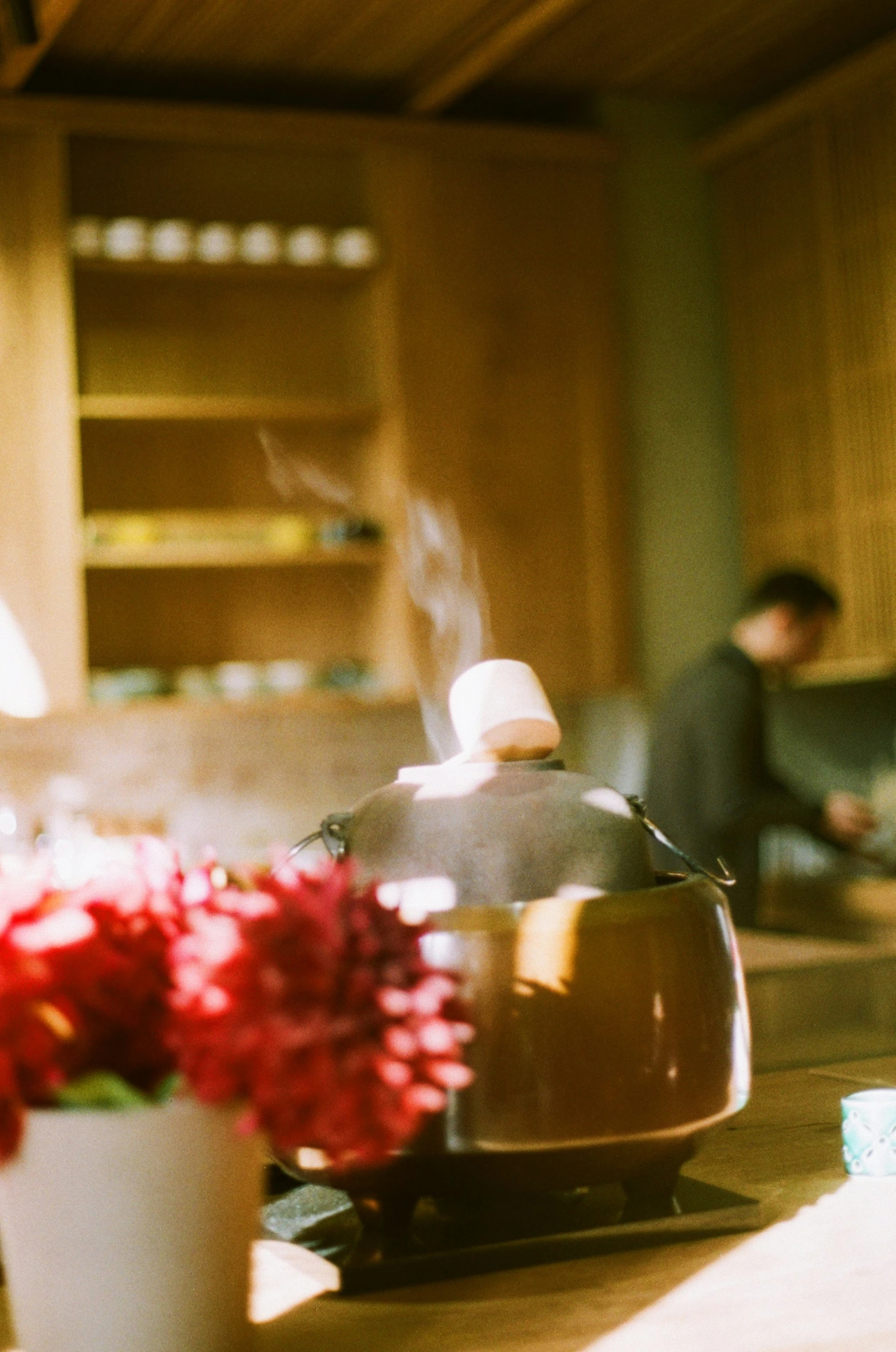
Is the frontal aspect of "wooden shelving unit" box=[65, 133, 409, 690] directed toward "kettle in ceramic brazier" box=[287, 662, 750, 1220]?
yes

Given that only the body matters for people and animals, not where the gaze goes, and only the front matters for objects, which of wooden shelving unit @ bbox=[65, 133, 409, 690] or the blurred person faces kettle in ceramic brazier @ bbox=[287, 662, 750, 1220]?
the wooden shelving unit

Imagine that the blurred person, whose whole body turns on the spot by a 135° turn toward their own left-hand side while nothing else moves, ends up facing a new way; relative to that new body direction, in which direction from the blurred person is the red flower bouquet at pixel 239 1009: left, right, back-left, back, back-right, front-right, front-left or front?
back-left

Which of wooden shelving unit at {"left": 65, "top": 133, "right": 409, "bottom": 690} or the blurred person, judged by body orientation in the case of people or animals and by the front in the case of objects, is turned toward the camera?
the wooden shelving unit

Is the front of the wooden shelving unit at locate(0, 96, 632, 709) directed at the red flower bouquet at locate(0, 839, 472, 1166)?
yes

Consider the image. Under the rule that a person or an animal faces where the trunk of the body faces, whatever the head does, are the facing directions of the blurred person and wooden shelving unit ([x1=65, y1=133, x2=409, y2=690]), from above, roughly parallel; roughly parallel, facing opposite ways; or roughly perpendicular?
roughly perpendicular

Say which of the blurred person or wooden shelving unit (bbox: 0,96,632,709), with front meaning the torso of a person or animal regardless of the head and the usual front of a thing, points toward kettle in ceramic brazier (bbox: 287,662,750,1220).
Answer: the wooden shelving unit

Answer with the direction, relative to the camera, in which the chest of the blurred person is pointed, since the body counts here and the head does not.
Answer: to the viewer's right

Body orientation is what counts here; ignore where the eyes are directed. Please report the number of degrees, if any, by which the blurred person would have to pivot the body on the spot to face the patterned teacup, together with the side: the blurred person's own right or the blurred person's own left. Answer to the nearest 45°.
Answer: approximately 90° to the blurred person's own right

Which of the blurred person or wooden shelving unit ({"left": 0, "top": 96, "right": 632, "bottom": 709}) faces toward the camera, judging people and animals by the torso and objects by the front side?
the wooden shelving unit

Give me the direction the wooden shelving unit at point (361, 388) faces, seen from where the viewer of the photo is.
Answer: facing the viewer

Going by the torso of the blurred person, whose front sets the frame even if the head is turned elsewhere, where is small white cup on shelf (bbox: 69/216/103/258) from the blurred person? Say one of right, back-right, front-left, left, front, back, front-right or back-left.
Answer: back

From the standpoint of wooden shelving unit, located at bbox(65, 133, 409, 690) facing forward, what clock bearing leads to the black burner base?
The black burner base is roughly at 12 o'clock from the wooden shelving unit.

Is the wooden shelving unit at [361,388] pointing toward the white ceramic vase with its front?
yes
